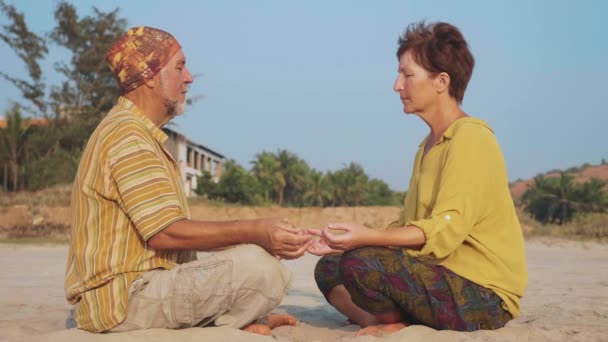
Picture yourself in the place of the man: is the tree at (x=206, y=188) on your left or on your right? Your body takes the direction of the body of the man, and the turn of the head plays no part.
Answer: on your left

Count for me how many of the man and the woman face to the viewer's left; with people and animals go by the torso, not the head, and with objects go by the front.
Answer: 1

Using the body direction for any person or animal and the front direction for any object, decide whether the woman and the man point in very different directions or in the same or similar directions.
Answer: very different directions

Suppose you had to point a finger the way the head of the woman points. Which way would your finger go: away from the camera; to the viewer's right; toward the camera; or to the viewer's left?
to the viewer's left

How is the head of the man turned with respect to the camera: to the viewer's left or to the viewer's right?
to the viewer's right

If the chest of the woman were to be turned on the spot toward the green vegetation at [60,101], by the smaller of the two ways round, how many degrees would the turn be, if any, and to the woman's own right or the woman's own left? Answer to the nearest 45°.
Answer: approximately 45° to the woman's own right

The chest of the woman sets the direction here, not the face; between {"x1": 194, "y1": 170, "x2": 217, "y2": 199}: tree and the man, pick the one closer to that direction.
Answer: the man

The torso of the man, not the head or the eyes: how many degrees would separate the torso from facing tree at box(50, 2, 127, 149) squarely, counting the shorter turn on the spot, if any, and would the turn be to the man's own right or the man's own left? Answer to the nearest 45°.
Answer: approximately 90° to the man's own left

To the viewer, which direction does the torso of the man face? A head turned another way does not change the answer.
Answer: to the viewer's right

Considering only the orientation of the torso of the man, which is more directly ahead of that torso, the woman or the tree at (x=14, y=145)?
the woman

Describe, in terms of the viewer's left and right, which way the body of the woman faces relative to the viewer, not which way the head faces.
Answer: facing to the left of the viewer

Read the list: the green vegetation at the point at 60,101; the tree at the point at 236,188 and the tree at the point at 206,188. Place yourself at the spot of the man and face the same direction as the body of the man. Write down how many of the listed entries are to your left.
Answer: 3

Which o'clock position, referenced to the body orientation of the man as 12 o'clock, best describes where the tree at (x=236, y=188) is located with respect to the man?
The tree is roughly at 9 o'clock from the man.

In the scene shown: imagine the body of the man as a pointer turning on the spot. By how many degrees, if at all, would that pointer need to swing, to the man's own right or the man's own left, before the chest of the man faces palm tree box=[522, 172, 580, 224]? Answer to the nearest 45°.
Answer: approximately 45° to the man's own left
